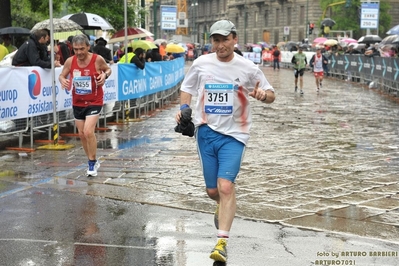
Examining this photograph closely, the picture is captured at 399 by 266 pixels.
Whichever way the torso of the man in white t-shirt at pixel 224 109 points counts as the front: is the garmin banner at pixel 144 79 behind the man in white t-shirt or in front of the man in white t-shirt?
behind

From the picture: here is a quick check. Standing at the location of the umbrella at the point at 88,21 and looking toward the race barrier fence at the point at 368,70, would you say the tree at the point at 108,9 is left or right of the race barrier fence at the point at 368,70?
left

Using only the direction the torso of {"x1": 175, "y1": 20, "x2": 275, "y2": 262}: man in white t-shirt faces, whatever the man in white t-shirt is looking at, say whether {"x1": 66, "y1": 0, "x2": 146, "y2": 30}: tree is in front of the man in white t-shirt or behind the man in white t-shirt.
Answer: behind

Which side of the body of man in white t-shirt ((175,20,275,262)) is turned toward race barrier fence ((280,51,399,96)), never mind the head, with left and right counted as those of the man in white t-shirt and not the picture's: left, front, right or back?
back

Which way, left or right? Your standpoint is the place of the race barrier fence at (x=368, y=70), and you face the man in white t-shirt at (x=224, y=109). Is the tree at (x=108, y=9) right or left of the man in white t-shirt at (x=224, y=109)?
right

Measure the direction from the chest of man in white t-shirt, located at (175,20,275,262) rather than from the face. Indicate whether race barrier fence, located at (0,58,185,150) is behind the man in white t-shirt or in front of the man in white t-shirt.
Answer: behind

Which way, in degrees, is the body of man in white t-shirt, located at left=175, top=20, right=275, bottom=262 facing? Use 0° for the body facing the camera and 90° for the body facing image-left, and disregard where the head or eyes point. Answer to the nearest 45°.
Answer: approximately 0°

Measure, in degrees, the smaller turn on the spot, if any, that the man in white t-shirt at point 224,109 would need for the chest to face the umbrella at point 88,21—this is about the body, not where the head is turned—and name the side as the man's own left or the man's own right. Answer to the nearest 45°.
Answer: approximately 180°
